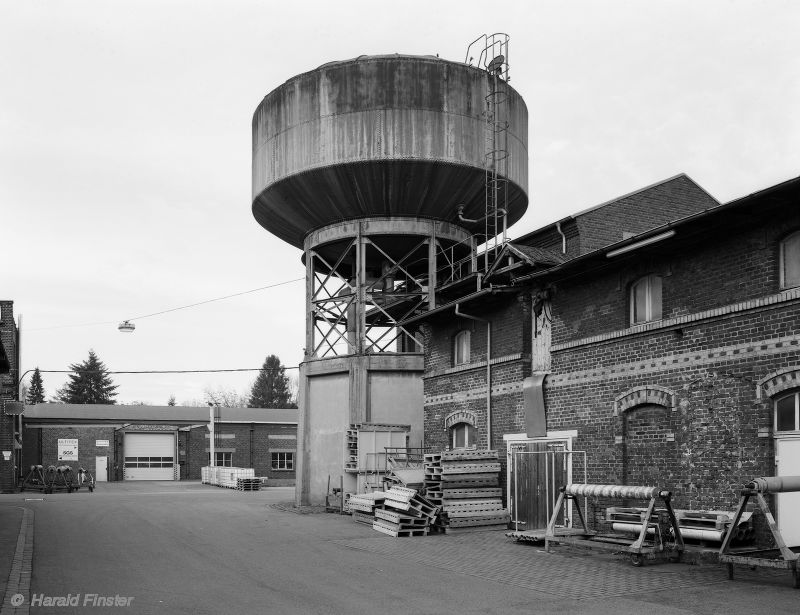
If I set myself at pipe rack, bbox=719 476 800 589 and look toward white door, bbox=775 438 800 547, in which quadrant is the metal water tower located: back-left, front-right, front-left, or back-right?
front-left

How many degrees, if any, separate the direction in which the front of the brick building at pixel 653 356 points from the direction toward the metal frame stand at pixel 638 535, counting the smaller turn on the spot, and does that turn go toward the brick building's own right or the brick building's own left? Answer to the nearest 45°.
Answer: approximately 45° to the brick building's own left

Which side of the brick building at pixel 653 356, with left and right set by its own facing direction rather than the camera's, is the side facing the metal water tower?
right

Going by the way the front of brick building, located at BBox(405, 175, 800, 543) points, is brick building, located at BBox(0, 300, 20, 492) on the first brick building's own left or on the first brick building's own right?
on the first brick building's own right

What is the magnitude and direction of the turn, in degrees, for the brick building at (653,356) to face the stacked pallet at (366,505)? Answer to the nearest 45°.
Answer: approximately 90° to its right

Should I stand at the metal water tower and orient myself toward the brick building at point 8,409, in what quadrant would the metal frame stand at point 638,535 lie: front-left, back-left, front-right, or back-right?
back-left

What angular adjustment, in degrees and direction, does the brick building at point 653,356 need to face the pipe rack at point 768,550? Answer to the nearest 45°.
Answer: approximately 45° to its left

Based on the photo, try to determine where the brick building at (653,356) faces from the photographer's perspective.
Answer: facing the viewer and to the left of the viewer
